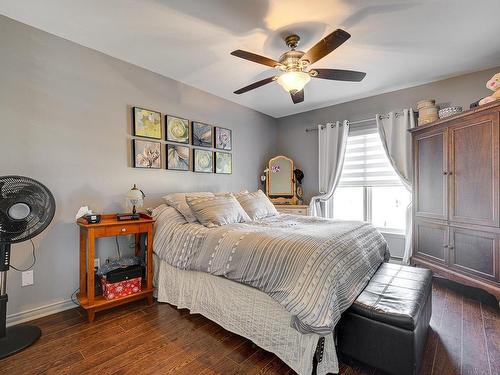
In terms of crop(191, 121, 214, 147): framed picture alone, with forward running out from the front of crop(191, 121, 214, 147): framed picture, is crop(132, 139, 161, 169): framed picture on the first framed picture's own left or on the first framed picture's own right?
on the first framed picture's own right

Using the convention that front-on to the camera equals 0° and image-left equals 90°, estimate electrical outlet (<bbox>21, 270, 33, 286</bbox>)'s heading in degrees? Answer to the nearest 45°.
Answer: approximately 0°

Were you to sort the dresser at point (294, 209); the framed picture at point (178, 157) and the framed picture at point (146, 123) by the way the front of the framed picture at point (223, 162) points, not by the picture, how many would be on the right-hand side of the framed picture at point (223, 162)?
2

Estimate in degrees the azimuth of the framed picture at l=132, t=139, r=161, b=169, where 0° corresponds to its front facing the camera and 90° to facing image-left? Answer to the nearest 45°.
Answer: approximately 315°

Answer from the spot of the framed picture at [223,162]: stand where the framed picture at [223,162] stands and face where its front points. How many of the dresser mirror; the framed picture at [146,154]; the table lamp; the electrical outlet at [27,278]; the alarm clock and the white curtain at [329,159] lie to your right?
4
